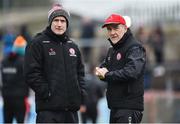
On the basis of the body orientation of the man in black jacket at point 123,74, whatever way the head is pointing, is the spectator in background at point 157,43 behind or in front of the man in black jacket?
behind

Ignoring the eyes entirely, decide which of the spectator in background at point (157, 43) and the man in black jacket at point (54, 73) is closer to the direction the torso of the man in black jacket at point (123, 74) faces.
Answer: the man in black jacket

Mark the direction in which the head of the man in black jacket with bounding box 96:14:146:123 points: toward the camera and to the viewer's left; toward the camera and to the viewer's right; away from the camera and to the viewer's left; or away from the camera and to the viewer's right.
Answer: toward the camera and to the viewer's left

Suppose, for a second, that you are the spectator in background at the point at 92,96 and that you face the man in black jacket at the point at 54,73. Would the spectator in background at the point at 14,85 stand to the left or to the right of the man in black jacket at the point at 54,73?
right

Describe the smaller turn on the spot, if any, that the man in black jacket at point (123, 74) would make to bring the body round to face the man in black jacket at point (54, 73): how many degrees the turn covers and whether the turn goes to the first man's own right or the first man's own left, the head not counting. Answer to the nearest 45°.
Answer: approximately 45° to the first man's own right

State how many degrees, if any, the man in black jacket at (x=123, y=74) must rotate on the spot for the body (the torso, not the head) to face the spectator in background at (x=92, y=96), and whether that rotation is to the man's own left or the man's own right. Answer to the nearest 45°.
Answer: approximately 135° to the man's own right

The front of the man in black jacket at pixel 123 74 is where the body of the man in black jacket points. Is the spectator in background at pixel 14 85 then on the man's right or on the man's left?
on the man's right

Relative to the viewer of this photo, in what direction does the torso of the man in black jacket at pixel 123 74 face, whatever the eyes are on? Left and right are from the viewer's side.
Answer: facing the viewer and to the left of the viewer

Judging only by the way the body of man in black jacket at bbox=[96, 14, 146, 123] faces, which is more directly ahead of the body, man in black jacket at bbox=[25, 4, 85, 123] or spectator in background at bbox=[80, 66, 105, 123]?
the man in black jacket

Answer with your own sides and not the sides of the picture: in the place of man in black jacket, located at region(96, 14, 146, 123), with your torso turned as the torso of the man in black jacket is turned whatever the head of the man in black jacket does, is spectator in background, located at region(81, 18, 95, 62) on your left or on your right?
on your right
